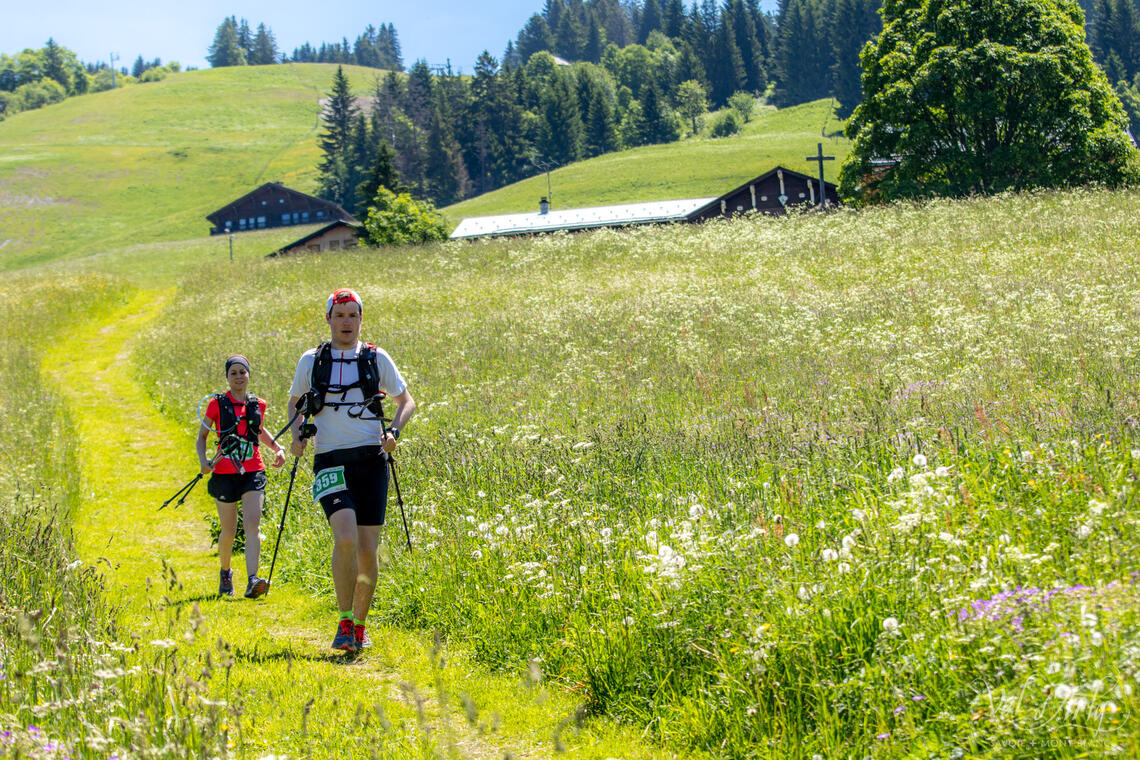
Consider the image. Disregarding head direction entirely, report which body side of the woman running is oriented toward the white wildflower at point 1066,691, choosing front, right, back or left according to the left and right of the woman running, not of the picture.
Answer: front

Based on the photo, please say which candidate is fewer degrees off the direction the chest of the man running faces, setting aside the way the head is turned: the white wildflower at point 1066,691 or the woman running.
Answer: the white wildflower

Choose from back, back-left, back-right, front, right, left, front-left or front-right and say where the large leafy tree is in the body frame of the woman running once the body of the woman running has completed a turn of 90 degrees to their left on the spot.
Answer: front-left

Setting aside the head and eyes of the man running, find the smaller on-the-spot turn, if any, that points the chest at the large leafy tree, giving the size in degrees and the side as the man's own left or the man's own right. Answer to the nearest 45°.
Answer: approximately 135° to the man's own left

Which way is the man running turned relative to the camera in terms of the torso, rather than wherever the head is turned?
toward the camera

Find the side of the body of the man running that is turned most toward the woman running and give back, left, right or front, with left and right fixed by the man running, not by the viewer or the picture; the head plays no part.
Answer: back

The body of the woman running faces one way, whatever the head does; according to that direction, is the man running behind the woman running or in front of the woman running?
in front

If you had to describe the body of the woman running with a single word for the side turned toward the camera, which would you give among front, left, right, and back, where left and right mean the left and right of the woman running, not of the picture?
front

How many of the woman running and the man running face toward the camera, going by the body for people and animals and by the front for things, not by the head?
2
